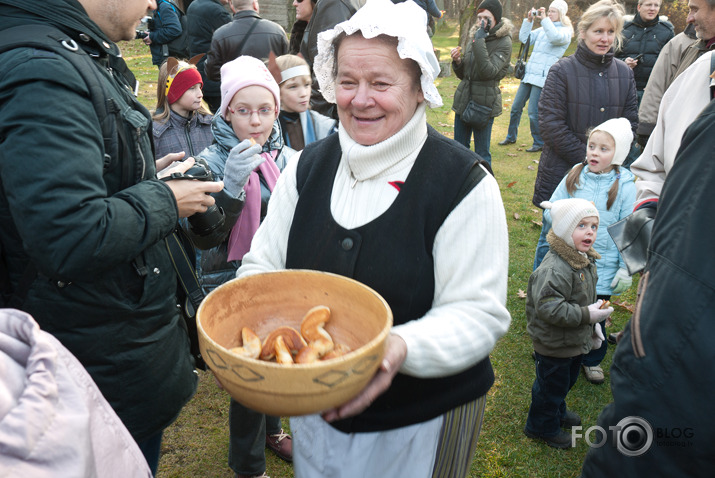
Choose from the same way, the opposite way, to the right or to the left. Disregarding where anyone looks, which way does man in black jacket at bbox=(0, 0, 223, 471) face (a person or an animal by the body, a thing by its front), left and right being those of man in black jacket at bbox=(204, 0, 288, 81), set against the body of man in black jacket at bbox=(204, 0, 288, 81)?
to the right

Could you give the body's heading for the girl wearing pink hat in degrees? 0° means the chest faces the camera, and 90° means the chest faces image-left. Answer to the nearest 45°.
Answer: approximately 315°

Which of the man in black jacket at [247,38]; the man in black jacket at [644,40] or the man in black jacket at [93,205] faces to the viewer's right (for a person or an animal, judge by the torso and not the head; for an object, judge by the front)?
the man in black jacket at [93,205]

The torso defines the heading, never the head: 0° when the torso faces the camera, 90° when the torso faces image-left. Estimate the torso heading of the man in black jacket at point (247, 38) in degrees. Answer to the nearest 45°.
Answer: approximately 180°

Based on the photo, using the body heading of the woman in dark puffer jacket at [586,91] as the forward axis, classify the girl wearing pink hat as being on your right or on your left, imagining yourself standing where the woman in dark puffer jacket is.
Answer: on your right

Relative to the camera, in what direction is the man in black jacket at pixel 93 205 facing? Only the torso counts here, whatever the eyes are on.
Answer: to the viewer's right

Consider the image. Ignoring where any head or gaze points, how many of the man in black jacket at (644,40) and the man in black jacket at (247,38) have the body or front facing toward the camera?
1

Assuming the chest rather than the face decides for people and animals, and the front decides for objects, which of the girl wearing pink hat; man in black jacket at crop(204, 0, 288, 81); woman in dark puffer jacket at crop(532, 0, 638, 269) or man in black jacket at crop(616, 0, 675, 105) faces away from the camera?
man in black jacket at crop(204, 0, 288, 81)

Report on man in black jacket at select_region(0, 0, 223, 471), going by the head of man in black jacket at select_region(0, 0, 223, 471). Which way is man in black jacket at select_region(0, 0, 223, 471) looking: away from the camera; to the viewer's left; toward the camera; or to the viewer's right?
to the viewer's right

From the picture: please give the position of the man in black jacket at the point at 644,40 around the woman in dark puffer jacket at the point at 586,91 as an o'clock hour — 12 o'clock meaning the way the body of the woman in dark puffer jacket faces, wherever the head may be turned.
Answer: The man in black jacket is roughly at 8 o'clock from the woman in dark puffer jacket.
